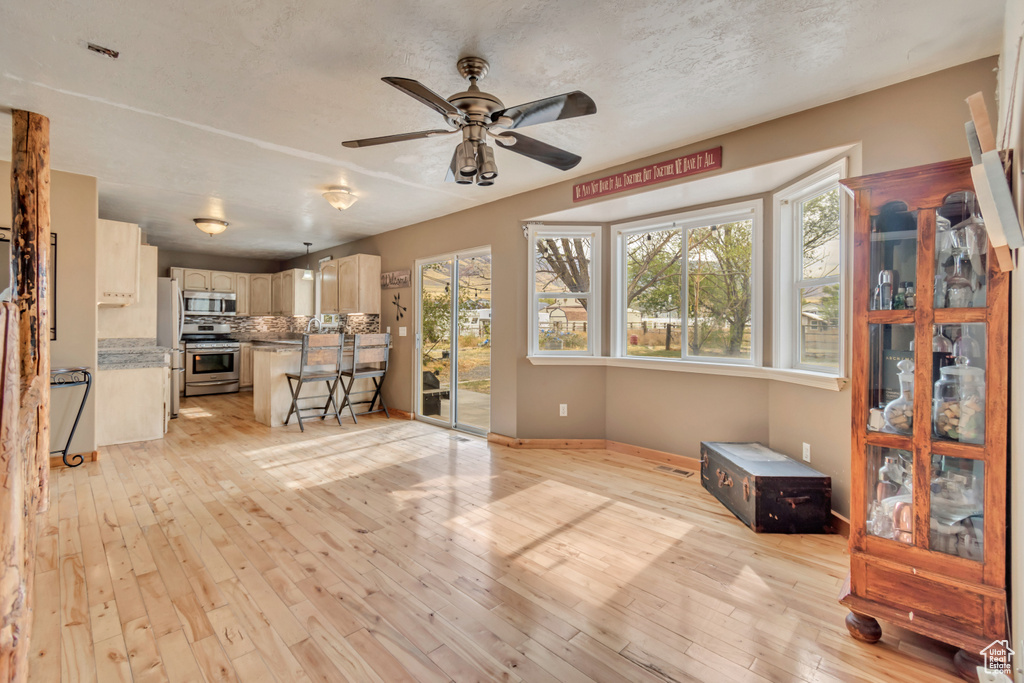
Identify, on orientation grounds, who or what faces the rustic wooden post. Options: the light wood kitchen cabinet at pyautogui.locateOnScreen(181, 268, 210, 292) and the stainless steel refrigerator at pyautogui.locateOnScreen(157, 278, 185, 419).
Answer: the light wood kitchen cabinet

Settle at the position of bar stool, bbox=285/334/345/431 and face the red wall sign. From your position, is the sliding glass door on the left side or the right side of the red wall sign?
left

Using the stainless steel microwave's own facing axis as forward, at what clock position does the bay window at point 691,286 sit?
The bay window is roughly at 11 o'clock from the stainless steel microwave.

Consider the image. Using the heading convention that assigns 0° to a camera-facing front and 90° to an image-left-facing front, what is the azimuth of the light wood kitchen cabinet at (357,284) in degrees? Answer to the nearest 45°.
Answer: approximately 45°

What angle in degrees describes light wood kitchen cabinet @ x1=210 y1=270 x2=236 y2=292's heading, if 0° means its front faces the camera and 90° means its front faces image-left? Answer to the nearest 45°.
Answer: approximately 0°

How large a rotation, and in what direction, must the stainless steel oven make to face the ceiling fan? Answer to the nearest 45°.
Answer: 0° — it already faces it

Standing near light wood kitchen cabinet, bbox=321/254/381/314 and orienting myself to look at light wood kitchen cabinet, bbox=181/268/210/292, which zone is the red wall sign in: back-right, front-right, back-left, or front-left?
back-left
